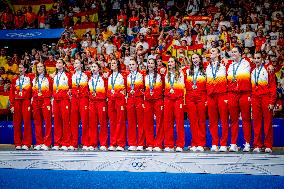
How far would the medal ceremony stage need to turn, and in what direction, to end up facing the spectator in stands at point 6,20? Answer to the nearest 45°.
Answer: approximately 135° to its right

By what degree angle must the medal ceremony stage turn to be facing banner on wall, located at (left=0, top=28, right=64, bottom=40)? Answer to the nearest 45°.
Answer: approximately 135° to its right

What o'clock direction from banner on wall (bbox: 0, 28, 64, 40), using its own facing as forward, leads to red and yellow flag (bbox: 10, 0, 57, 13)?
red and yellow flag (bbox: 10, 0, 57, 13) is roughly at 6 o'clock from banner on wall (bbox: 0, 28, 64, 40).

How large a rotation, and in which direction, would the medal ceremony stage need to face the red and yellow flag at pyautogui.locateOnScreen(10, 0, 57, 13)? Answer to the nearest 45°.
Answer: approximately 180°

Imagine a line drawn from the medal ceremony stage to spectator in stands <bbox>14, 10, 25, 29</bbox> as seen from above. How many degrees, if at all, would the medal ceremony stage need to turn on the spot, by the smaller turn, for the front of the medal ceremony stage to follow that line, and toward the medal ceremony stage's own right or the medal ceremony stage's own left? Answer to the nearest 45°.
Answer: approximately 135° to the medal ceremony stage's own right

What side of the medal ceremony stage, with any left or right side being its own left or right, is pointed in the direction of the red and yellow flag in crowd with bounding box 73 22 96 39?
back

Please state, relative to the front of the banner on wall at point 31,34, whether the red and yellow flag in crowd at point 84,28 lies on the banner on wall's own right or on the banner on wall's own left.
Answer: on the banner on wall's own left

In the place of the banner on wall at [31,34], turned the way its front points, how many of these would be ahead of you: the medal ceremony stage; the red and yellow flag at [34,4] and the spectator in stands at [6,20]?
1

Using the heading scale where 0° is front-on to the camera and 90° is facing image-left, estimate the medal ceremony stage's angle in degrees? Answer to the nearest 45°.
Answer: approximately 0°
